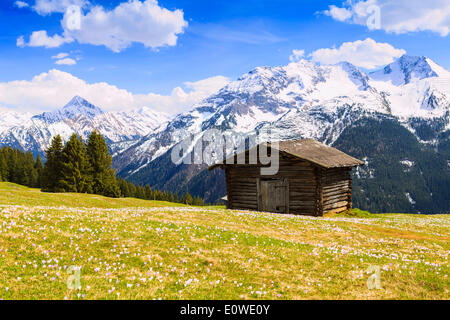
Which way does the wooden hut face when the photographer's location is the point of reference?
facing the viewer and to the left of the viewer
